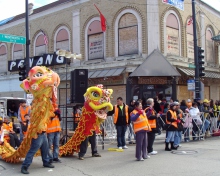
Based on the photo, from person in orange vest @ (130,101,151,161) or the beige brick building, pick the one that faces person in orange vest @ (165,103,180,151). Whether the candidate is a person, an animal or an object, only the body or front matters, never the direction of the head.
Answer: the beige brick building

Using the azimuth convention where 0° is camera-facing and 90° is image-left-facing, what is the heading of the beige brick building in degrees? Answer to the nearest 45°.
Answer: approximately 0°

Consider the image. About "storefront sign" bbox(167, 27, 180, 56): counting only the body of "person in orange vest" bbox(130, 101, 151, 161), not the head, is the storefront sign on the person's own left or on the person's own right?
on the person's own left

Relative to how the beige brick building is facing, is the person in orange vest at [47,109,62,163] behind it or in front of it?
in front

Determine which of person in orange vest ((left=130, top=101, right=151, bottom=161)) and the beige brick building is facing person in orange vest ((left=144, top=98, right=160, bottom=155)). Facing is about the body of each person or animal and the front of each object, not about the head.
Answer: the beige brick building

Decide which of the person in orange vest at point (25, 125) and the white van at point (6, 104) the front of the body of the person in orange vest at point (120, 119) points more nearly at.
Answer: the person in orange vest

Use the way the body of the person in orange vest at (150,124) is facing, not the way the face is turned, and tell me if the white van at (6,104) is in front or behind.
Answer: behind

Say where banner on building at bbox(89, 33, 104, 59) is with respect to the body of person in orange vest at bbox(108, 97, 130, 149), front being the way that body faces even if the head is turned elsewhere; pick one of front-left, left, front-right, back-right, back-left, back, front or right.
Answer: back

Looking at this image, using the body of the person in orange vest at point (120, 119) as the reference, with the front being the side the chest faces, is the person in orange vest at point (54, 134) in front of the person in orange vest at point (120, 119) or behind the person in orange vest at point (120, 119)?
in front

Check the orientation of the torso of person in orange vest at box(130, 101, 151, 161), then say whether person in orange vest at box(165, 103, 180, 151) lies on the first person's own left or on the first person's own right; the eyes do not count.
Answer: on the first person's own left

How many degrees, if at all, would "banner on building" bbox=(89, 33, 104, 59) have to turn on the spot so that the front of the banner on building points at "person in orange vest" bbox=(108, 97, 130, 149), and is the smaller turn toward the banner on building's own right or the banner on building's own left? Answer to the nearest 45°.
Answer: approximately 45° to the banner on building's own left

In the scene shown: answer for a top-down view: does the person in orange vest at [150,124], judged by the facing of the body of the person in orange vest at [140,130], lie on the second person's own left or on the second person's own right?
on the second person's own left
